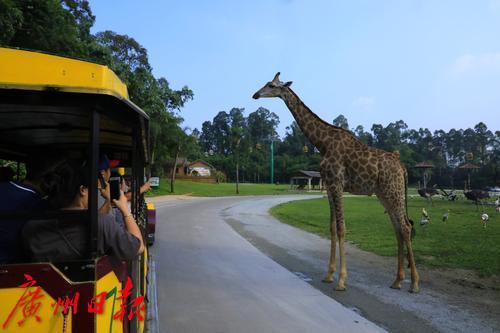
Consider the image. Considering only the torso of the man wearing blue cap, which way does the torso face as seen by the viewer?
to the viewer's right

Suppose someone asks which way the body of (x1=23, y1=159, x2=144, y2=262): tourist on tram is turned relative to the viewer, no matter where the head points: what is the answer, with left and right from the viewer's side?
facing away from the viewer and to the right of the viewer

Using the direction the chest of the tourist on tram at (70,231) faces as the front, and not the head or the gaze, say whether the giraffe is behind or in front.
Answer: in front

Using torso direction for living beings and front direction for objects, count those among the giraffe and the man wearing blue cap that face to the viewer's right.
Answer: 1

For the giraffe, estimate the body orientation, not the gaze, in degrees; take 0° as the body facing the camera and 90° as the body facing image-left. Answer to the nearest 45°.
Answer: approximately 90°

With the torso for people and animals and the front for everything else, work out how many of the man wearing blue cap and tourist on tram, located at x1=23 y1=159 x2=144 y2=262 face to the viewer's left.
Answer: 0

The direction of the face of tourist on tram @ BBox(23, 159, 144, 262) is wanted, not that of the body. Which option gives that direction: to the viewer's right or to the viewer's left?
to the viewer's right

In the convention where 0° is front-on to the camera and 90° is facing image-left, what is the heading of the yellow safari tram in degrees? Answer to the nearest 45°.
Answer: approximately 180°
